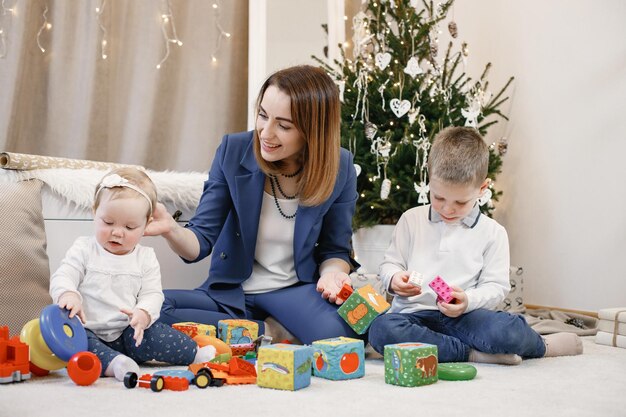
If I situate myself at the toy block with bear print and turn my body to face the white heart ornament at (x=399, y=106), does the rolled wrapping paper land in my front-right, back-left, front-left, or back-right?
front-left

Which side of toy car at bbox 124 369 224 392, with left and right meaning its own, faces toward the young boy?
back

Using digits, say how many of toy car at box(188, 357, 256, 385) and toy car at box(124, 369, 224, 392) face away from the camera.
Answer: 0

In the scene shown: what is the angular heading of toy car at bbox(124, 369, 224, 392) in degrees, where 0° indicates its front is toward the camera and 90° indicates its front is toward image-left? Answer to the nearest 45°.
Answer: approximately 45°

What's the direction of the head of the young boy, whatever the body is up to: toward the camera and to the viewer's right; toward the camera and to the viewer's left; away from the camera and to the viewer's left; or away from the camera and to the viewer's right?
toward the camera and to the viewer's left

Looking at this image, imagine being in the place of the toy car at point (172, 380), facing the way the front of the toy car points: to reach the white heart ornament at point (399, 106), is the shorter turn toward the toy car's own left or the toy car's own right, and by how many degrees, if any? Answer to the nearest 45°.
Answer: approximately 180°
